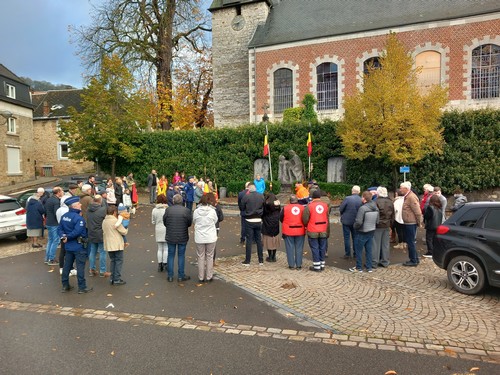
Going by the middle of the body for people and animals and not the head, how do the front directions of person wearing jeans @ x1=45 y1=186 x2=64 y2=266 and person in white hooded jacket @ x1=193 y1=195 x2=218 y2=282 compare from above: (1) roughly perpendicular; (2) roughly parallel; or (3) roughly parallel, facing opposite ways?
roughly perpendicular

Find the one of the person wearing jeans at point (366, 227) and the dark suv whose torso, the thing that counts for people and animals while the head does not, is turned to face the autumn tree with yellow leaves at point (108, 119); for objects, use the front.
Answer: the person wearing jeans

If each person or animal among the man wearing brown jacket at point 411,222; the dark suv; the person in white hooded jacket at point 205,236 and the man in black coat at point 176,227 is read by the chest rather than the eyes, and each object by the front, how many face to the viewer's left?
1

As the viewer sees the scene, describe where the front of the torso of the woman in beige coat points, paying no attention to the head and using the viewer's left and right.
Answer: facing away from the viewer and to the right of the viewer

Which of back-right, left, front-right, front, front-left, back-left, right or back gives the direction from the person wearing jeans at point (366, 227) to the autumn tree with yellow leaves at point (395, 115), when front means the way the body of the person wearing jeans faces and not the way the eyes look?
front-right

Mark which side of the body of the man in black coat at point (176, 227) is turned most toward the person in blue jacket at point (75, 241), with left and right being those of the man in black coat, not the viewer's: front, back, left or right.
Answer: left

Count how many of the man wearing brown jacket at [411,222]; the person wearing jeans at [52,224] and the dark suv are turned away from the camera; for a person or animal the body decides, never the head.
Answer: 0

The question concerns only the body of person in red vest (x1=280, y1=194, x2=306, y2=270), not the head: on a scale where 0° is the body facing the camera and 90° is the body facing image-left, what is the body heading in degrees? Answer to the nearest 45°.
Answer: approximately 180°

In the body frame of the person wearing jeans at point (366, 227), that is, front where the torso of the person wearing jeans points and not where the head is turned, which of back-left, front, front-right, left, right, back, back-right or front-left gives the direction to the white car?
front-left

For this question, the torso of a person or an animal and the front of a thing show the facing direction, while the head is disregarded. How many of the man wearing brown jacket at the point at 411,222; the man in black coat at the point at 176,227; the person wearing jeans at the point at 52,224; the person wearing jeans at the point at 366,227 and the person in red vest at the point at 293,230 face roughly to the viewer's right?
1

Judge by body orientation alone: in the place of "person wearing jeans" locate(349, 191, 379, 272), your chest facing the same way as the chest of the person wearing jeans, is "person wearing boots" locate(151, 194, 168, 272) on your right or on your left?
on your left

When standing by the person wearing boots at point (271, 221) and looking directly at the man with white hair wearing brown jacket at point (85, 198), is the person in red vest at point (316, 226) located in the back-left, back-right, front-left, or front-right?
back-left

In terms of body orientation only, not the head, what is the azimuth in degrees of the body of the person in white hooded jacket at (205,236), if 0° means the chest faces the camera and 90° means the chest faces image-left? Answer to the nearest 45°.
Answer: approximately 180°

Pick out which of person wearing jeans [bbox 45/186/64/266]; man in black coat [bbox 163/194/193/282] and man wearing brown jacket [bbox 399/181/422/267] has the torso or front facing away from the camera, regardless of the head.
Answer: the man in black coat

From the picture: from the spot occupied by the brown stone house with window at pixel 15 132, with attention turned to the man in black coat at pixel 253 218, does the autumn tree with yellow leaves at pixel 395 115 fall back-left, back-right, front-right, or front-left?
front-left

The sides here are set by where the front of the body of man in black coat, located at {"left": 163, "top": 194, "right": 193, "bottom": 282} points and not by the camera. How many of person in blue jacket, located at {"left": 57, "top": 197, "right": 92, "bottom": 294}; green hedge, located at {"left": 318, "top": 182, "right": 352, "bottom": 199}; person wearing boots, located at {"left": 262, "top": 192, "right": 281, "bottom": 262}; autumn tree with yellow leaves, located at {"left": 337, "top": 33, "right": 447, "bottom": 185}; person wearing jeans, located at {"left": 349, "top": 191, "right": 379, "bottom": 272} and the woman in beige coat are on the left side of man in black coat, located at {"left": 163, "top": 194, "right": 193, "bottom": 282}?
2

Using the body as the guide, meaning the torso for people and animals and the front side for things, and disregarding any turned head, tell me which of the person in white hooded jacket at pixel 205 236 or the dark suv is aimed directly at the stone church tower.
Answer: the person in white hooded jacket

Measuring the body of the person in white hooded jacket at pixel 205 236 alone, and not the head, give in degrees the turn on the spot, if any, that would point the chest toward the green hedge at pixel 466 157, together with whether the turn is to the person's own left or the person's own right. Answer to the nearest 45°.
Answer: approximately 45° to the person's own right
